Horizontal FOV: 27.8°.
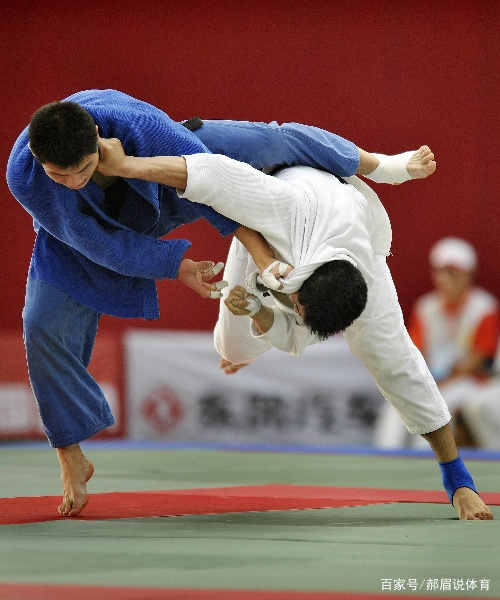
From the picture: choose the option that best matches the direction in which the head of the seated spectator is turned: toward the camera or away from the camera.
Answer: toward the camera

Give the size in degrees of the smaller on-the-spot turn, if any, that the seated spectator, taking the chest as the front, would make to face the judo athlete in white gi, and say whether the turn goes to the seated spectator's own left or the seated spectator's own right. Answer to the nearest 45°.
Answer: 0° — they already face them

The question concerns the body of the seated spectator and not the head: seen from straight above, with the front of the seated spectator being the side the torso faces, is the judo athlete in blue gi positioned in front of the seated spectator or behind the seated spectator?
in front

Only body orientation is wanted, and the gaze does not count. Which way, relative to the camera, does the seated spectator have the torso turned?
toward the camera
